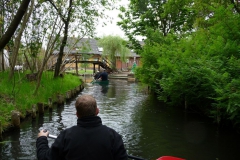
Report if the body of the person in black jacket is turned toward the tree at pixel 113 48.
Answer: yes

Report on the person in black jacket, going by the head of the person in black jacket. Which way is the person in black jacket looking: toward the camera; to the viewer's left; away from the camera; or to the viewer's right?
away from the camera

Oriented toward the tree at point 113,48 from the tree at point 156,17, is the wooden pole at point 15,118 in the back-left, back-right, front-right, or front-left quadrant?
back-left

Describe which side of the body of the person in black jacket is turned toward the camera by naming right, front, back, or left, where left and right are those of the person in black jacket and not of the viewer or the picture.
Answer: back

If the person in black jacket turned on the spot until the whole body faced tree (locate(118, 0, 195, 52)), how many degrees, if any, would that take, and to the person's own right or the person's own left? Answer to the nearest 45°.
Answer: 0° — they already face it
